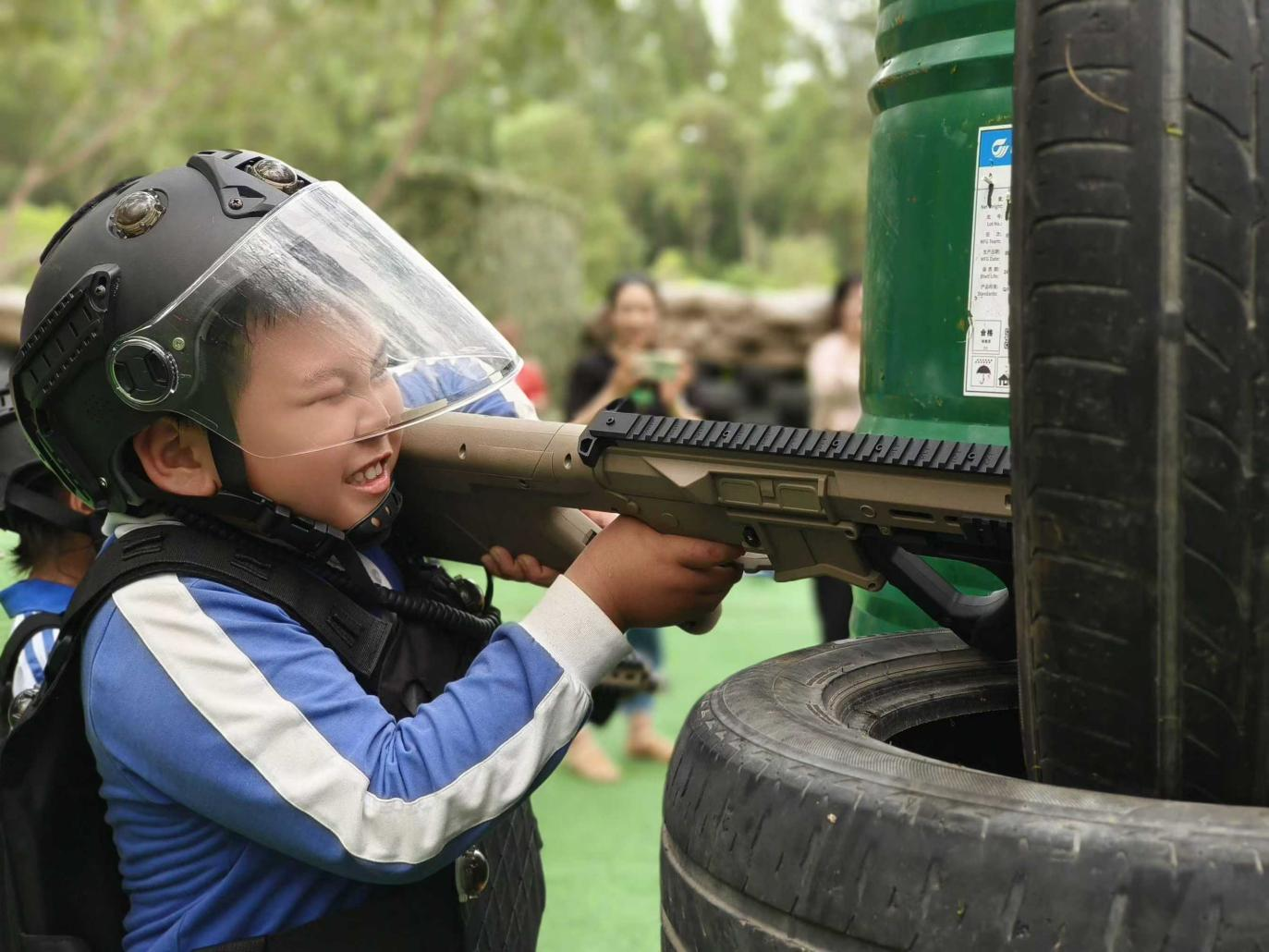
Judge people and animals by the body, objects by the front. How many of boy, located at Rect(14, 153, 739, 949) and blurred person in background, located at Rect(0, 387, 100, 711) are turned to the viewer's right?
2

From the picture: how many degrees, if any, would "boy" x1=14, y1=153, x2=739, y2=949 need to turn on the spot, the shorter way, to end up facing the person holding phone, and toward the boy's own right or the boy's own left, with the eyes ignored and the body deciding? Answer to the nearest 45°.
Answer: approximately 90° to the boy's own left

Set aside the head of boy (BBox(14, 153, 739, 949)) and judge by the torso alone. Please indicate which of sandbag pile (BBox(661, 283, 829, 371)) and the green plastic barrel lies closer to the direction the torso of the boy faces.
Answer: the green plastic barrel

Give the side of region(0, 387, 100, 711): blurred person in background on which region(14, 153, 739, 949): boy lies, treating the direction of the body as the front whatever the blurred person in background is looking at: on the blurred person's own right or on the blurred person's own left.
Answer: on the blurred person's own right

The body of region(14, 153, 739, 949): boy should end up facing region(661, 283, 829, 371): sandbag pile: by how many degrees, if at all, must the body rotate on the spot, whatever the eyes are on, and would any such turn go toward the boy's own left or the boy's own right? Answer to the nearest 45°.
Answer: approximately 90° to the boy's own left

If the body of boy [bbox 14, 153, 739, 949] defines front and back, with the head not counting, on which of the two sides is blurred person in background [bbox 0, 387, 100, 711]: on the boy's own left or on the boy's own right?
on the boy's own left

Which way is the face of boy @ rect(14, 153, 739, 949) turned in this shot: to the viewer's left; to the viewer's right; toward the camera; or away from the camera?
to the viewer's right

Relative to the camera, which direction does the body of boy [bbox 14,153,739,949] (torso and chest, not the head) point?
to the viewer's right

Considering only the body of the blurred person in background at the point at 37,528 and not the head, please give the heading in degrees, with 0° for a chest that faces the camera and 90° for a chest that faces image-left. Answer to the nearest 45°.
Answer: approximately 270°

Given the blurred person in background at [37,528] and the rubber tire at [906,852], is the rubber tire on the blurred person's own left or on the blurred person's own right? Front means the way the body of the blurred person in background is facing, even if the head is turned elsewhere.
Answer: on the blurred person's own right

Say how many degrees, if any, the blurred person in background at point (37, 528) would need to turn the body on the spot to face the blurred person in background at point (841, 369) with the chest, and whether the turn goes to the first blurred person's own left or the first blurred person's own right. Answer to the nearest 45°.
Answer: approximately 45° to the first blurred person's own left
